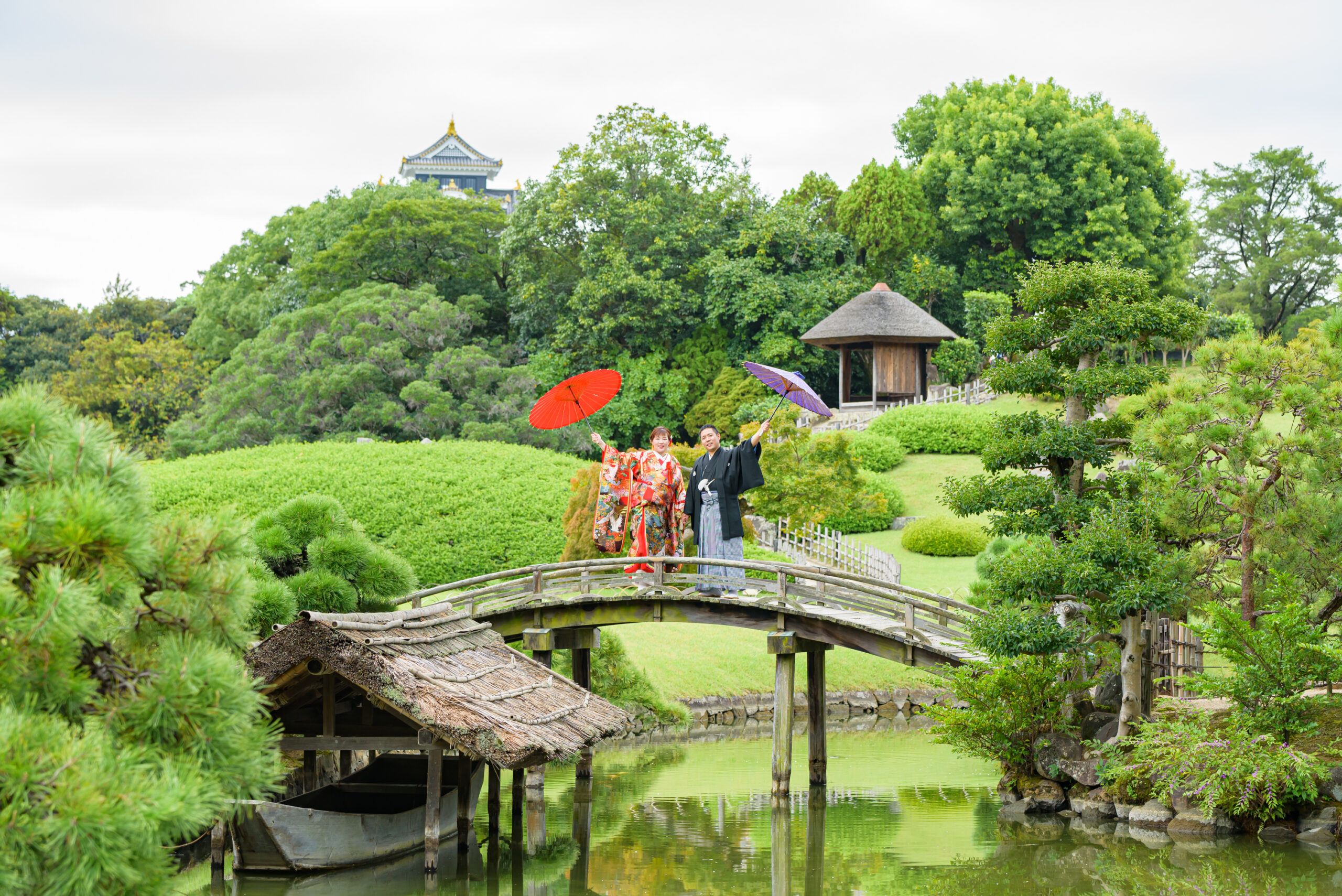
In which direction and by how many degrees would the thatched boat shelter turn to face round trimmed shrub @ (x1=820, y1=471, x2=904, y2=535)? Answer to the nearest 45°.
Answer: approximately 180°

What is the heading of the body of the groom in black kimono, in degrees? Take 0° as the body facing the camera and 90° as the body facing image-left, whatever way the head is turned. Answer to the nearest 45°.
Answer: approximately 45°

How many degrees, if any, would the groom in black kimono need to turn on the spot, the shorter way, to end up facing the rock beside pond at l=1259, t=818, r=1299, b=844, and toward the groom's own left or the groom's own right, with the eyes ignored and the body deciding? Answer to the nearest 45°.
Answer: approximately 90° to the groom's own left

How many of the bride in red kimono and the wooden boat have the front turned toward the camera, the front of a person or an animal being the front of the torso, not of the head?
1
